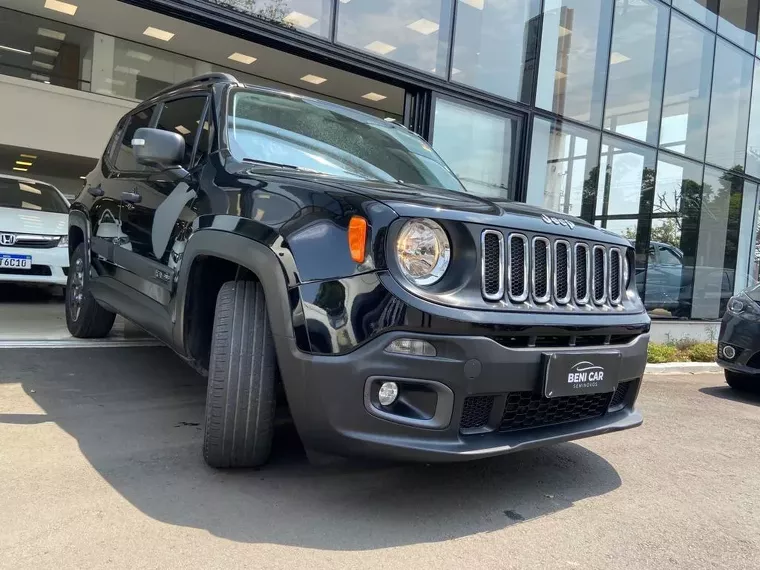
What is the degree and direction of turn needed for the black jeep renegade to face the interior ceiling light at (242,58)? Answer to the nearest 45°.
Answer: approximately 135° to its left

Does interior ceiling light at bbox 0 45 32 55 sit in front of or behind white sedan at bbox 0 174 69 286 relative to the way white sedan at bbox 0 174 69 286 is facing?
behind

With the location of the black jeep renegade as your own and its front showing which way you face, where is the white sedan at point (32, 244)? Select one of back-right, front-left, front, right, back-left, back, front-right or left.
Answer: back

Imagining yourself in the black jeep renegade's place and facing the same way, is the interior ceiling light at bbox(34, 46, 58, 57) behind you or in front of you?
behind

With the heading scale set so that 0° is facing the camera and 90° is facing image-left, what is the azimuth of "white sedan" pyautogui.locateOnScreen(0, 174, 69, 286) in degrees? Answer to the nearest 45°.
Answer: approximately 0°

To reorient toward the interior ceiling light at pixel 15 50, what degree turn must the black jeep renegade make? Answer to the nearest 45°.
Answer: approximately 180°

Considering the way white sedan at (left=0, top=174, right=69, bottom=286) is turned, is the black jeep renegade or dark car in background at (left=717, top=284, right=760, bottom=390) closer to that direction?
the black jeep renegade

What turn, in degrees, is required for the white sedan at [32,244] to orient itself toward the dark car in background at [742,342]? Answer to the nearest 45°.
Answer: approximately 45° to its left

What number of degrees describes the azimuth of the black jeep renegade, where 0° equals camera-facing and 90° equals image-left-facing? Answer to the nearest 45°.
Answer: approximately 315°

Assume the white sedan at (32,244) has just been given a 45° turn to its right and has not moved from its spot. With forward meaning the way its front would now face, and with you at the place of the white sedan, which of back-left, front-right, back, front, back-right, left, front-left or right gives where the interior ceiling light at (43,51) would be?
back-right
